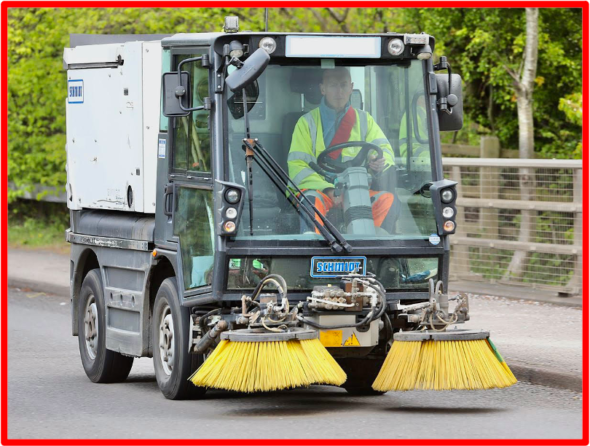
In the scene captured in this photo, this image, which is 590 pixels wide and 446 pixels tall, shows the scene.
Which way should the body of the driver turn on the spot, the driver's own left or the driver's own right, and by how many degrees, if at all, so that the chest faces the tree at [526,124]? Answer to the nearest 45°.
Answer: approximately 180°

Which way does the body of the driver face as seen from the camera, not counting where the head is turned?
toward the camera

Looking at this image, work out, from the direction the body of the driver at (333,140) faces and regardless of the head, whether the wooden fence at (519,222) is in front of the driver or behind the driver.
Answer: behind
